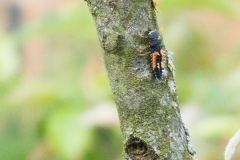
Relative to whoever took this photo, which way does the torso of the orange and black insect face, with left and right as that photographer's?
facing away from the viewer
